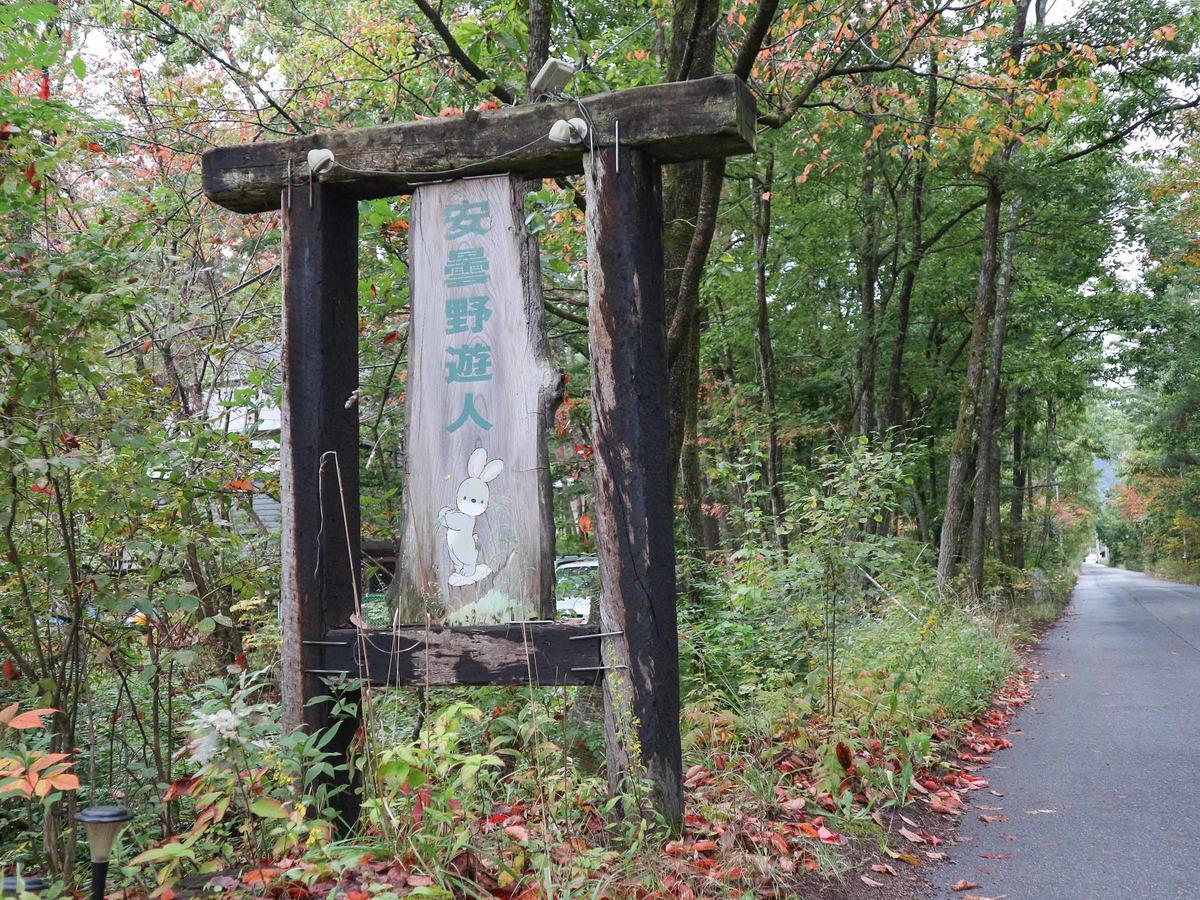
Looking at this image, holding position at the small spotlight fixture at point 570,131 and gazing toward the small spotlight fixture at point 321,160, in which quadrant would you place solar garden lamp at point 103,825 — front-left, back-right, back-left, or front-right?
front-left

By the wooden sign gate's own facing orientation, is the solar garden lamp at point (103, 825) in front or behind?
in front

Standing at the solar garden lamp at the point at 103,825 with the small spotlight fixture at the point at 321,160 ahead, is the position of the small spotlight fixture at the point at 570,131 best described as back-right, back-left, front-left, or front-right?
front-right

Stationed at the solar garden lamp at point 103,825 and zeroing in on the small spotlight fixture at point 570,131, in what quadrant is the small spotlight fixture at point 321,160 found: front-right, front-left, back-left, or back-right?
front-left
